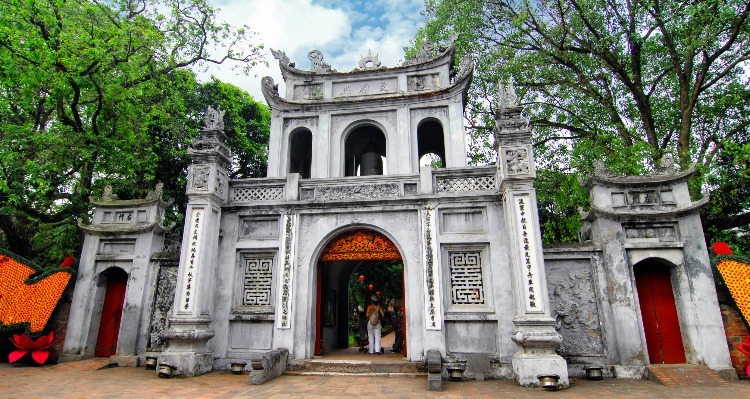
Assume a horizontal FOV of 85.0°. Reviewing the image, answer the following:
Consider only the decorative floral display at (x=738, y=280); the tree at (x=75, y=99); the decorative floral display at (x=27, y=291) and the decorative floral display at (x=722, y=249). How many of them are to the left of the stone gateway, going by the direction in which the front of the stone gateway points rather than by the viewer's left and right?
2

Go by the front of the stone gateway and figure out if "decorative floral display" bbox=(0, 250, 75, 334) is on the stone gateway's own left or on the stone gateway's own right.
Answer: on the stone gateway's own right

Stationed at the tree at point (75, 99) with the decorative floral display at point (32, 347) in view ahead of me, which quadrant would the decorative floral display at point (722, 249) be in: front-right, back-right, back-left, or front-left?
front-left

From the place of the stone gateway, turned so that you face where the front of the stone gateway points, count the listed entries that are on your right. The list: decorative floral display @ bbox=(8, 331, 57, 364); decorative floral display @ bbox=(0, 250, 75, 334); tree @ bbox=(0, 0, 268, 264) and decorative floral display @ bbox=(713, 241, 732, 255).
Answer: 3

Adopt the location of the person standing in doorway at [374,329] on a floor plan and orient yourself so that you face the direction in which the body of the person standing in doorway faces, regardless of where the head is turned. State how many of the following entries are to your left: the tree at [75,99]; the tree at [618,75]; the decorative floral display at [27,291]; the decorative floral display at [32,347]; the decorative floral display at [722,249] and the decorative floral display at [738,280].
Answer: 3

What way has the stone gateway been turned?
toward the camera

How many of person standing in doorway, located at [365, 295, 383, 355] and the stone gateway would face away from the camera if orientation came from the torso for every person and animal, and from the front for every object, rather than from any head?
1

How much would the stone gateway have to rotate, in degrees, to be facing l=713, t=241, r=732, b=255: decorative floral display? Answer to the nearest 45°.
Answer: approximately 90° to its left

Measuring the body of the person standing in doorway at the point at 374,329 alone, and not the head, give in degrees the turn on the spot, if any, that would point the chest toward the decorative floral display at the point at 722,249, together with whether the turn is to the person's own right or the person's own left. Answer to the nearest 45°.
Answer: approximately 90° to the person's own right

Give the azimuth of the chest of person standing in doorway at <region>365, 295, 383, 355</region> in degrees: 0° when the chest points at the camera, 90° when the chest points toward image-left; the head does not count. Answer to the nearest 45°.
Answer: approximately 180°

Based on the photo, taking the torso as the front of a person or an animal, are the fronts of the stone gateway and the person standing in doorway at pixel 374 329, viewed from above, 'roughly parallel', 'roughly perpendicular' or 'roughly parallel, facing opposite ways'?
roughly parallel, facing opposite ways

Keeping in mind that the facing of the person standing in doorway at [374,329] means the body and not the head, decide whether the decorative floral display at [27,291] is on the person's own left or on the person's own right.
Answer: on the person's own left

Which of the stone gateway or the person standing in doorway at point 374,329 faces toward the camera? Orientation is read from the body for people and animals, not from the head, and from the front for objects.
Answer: the stone gateway

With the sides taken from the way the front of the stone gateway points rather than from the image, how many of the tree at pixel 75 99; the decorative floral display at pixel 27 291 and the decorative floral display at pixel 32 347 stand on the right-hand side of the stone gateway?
3

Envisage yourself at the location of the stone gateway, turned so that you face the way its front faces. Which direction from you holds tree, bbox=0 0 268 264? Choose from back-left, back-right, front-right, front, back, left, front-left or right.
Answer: right

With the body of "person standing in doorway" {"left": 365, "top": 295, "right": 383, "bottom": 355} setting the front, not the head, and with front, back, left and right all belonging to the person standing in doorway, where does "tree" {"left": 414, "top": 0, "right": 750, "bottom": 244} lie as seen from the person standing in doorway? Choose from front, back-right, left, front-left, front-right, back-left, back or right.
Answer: right
